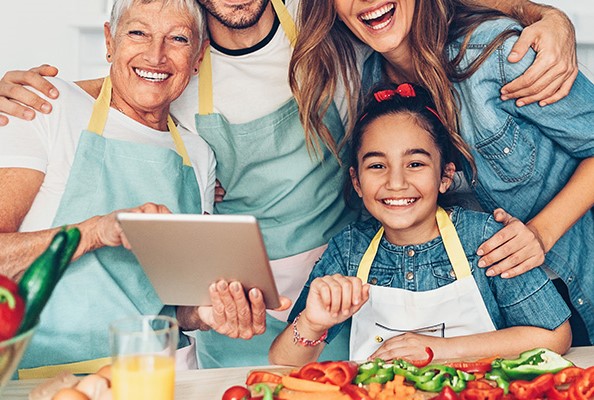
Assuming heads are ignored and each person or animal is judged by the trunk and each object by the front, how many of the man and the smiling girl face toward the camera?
2

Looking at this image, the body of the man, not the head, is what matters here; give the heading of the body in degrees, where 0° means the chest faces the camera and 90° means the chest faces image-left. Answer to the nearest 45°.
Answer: approximately 0°

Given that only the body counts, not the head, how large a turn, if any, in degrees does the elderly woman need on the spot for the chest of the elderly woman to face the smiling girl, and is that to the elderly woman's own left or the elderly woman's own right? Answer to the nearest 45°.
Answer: approximately 45° to the elderly woman's own left
